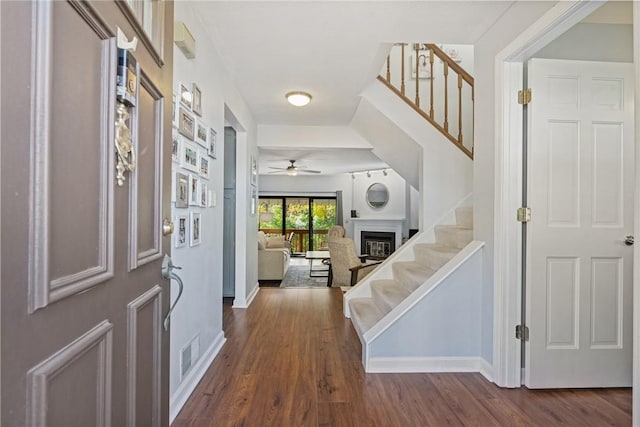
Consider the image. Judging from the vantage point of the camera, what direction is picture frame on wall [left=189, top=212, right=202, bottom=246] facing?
facing the viewer and to the right of the viewer

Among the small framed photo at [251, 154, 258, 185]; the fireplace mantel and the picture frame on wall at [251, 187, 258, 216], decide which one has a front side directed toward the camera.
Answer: the fireplace mantel

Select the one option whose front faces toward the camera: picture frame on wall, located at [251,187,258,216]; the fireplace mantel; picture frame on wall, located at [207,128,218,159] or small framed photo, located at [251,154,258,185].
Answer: the fireplace mantel

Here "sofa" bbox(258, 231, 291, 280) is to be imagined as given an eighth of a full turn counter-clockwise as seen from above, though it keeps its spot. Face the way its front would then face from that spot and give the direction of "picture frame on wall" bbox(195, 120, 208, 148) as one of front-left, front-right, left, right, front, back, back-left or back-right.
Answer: back-right

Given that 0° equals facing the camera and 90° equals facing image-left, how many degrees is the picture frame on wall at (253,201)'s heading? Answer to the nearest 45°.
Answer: approximately 270°

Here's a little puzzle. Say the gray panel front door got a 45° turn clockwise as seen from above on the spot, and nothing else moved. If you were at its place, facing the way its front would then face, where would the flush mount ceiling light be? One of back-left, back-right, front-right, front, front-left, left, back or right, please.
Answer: back-left

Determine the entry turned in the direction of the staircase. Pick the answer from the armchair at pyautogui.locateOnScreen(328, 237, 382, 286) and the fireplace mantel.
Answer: the fireplace mantel

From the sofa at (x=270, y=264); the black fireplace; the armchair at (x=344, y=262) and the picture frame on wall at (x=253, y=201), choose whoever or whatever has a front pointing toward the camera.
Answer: the black fireplace

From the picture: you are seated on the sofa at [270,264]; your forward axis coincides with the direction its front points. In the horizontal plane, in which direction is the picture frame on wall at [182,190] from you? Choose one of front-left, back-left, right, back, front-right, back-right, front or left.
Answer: right

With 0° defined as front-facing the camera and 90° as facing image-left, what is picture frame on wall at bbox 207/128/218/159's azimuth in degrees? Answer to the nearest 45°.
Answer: approximately 270°

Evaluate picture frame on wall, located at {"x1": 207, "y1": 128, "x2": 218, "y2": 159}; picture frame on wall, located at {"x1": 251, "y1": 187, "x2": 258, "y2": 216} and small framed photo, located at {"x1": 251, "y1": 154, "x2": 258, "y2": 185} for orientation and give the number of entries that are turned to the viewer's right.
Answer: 3

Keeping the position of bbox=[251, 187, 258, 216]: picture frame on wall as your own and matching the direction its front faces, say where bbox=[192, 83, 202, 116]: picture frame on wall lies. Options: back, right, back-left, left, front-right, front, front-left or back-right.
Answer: right

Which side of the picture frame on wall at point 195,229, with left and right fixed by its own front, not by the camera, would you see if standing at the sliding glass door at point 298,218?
left

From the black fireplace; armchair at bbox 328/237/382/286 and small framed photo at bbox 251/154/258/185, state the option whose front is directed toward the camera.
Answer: the black fireplace
